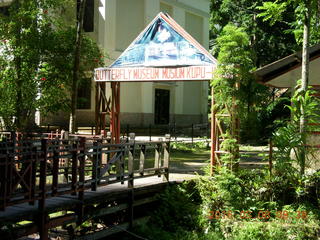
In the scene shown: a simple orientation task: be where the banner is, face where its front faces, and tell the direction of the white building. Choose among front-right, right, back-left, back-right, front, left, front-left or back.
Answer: back

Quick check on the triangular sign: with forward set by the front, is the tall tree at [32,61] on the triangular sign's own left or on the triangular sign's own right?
on the triangular sign's own right

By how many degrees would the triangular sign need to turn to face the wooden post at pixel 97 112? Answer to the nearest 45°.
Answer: approximately 135° to its right

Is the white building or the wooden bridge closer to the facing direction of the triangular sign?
the wooden bridge

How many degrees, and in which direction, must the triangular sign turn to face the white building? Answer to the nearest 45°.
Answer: approximately 180°

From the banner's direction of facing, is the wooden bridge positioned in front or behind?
in front

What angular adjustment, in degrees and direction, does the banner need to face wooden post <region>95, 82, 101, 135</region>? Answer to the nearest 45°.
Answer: approximately 135° to its right

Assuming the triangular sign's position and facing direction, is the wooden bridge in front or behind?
in front

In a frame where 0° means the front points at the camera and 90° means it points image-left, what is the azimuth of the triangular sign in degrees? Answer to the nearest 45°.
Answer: approximately 0°

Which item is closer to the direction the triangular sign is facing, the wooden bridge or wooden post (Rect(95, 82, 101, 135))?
the wooden bridge
